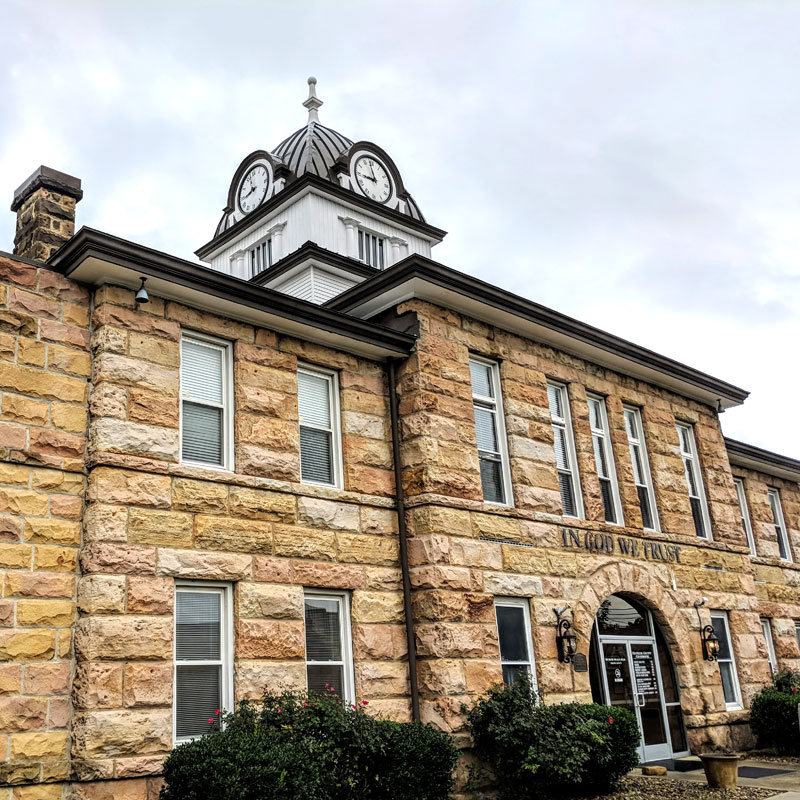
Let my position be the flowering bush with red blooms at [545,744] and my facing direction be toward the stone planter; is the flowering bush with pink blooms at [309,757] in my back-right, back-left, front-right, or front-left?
back-right

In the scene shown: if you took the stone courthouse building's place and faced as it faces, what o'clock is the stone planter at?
The stone planter is roughly at 10 o'clock from the stone courthouse building.

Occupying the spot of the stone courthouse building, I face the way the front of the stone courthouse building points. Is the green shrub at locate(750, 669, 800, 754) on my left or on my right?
on my left

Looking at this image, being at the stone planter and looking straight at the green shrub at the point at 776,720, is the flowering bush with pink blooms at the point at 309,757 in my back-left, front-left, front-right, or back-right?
back-left
